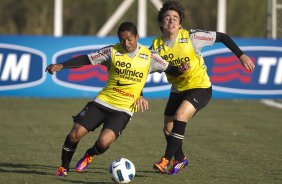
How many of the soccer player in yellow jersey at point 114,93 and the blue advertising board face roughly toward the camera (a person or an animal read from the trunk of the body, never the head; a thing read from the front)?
2

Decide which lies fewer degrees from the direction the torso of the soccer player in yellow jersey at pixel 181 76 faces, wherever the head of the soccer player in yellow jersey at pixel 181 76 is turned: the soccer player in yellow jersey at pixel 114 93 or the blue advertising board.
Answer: the soccer player in yellow jersey

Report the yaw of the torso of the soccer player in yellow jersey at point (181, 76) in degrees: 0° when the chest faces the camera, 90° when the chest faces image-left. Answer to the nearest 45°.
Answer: approximately 45°

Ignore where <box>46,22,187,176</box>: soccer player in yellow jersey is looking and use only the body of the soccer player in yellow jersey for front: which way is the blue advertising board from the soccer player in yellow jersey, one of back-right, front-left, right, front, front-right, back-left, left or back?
back

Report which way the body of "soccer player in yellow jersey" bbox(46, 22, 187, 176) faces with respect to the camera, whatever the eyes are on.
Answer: toward the camera

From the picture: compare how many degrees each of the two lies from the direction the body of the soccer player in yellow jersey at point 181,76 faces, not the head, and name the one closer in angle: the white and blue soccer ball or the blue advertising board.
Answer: the white and blue soccer ball

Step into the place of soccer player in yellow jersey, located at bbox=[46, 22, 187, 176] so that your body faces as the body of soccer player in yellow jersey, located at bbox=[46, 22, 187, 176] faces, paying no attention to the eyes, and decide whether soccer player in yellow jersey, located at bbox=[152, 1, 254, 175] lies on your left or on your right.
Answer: on your left

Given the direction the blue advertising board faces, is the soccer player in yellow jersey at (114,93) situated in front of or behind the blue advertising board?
in front

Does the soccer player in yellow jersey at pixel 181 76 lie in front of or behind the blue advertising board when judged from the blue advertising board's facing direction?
in front
